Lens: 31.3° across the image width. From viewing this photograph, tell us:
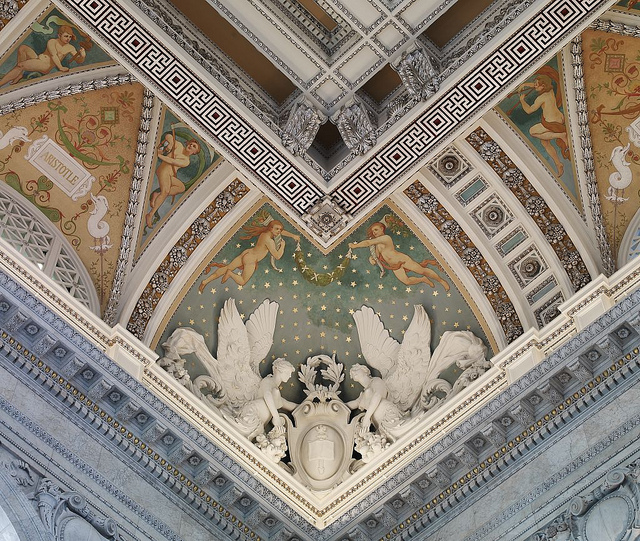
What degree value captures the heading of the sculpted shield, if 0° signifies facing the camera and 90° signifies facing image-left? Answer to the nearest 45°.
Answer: approximately 0°

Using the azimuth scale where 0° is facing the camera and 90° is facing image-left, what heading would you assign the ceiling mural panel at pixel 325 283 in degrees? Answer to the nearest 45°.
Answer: approximately 0°

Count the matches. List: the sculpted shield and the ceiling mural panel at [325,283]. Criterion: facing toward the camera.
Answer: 2

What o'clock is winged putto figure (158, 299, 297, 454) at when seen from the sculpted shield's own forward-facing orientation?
The winged putto figure is roughly at 2 o'clock from the sculpted shield.

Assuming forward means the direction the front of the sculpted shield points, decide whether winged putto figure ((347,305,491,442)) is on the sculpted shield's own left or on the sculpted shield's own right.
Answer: on the sculpted shield's own left
